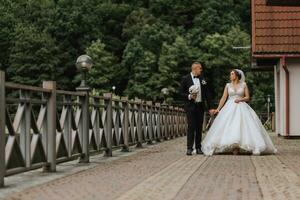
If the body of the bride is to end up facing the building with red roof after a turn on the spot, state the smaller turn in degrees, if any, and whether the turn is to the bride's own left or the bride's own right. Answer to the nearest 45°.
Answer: approximately 180°

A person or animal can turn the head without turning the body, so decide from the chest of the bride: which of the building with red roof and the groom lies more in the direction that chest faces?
the groom

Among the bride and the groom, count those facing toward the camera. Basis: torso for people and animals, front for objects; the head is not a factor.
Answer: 2

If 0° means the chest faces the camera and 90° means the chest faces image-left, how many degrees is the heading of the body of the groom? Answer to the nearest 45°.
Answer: approximately 0°

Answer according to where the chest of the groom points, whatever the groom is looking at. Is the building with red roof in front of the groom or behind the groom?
behind

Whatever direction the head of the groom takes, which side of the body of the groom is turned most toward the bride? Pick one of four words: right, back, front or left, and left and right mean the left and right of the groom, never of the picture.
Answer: left

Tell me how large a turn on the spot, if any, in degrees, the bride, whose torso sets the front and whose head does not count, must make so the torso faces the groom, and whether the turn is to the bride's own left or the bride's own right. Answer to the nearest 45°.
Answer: approximately 90° to the bride's own right
